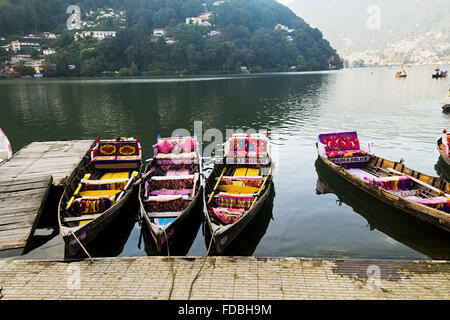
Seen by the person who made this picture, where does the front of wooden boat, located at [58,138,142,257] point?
facing the viewer and to the left of the viewer

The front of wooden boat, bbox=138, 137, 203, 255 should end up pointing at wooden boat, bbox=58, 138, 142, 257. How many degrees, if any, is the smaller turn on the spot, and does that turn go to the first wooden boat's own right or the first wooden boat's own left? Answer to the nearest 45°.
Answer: approximately 90° to the first wooden boat's own right

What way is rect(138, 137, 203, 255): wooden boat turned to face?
toward the camera

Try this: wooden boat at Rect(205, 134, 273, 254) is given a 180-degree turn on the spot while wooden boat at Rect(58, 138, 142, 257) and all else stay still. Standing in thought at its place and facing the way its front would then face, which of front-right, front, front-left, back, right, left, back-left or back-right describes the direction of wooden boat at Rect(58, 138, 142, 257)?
left

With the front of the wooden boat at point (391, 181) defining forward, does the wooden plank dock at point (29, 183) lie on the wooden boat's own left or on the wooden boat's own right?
on the wooden boat's own right

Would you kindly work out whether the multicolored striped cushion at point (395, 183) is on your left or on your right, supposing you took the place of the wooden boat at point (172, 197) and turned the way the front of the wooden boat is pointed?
on your left

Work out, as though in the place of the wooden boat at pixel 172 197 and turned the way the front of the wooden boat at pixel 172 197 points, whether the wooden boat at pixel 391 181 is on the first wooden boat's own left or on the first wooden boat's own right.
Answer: on the first wooden boat's own left

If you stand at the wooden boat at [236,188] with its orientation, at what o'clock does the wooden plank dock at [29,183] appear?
The wooden plank dock is roughly at 3 o'clock from the wooden boat.

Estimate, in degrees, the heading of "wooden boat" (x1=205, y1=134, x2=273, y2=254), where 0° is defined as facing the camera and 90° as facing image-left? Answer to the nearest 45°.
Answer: approximately 0°

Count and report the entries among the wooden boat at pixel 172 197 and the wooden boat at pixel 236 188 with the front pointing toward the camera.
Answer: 2

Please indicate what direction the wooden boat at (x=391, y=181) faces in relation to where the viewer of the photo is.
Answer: facing the viewer and to the right of the viewer

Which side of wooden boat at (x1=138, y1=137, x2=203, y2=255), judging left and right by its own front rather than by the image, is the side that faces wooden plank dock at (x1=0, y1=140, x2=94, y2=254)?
right
